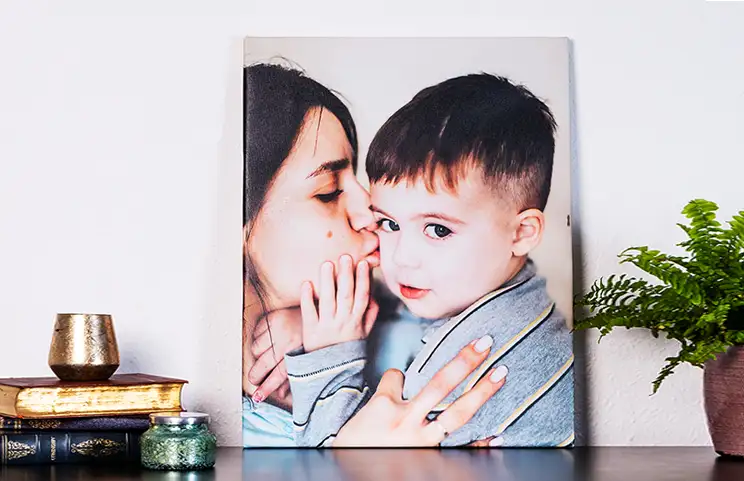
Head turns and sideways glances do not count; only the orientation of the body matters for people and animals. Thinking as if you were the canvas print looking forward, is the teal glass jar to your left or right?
on your right

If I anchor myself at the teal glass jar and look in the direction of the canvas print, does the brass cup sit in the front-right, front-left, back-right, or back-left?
back-left

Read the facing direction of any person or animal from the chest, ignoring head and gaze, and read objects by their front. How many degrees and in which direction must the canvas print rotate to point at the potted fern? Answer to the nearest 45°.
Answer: approximately 90° to its left

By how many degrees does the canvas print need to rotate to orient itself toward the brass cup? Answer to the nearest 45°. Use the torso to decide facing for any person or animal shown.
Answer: approximately 90° to its right

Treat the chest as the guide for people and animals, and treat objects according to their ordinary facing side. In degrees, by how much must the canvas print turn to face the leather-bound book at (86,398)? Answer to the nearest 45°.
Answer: approximately 45° to its right

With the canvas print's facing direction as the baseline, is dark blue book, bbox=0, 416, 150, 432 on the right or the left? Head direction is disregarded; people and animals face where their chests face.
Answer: on its right

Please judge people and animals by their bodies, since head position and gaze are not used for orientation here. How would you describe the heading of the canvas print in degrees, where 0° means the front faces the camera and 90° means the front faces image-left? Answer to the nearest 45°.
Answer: approximately 0°
